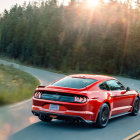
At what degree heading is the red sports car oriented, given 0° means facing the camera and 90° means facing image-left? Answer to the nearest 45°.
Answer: approximately 225°
